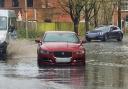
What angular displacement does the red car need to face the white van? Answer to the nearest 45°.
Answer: approximately 135° to its right

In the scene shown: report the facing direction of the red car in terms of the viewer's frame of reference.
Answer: facing the viewer
